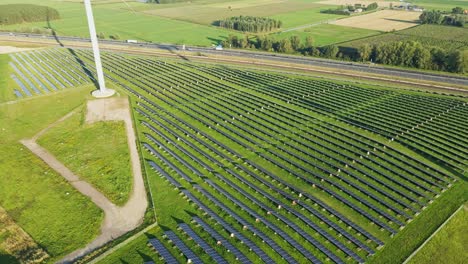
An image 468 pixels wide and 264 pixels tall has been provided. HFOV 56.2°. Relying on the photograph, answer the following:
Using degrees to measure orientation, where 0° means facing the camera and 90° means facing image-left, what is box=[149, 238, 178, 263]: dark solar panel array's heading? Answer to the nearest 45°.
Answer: approximately 45°
